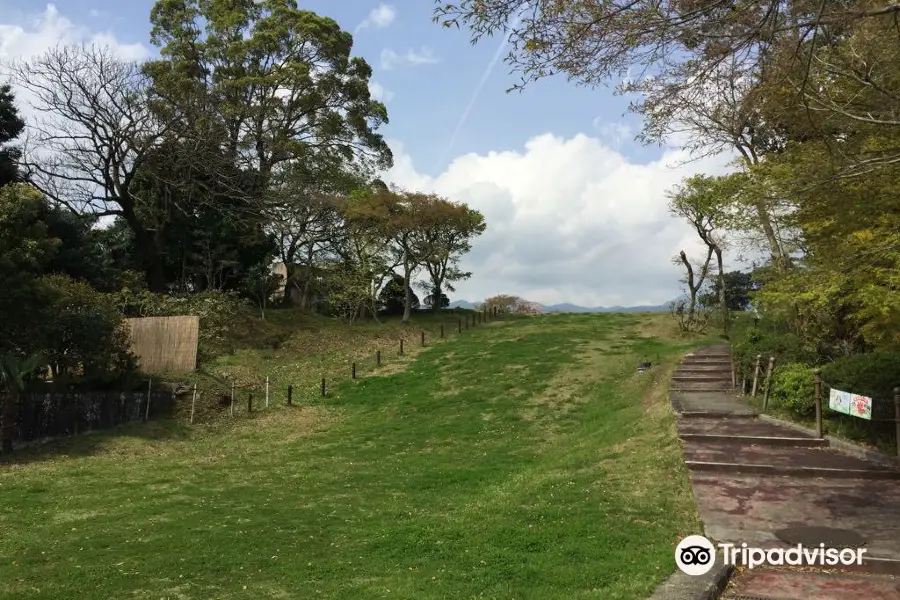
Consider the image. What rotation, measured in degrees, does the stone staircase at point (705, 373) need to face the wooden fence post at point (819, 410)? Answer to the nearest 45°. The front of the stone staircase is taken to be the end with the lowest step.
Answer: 0° — it already faces it

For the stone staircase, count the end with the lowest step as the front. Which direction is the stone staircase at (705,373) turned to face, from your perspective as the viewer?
facing the viewer

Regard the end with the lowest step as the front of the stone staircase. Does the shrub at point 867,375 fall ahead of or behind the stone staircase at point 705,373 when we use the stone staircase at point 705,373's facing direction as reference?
ahead

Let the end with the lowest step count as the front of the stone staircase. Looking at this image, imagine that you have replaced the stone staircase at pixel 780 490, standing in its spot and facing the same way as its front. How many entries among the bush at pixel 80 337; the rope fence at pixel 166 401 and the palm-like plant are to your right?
3

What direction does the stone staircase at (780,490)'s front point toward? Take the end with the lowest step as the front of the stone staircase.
toward the camera

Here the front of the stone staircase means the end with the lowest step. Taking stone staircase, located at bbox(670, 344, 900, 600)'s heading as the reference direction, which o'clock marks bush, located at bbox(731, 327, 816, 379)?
The bush is roughly at 6 o'clock from the stone staircase.

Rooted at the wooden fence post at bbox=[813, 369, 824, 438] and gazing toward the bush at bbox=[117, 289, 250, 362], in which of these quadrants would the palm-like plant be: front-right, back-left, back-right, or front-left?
front-left

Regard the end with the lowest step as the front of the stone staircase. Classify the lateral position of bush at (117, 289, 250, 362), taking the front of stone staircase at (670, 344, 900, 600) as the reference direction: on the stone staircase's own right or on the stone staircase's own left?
on the stone staircase's own right

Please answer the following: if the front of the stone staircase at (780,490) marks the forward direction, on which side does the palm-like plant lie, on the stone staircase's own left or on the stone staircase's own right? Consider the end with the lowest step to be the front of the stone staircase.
on the stone staircase's own right

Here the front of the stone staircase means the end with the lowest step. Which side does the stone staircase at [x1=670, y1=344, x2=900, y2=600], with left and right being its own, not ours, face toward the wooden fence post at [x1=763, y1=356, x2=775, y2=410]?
back

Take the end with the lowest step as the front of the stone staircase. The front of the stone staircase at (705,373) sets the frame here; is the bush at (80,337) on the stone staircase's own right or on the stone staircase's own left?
on the stone staircase's own right
